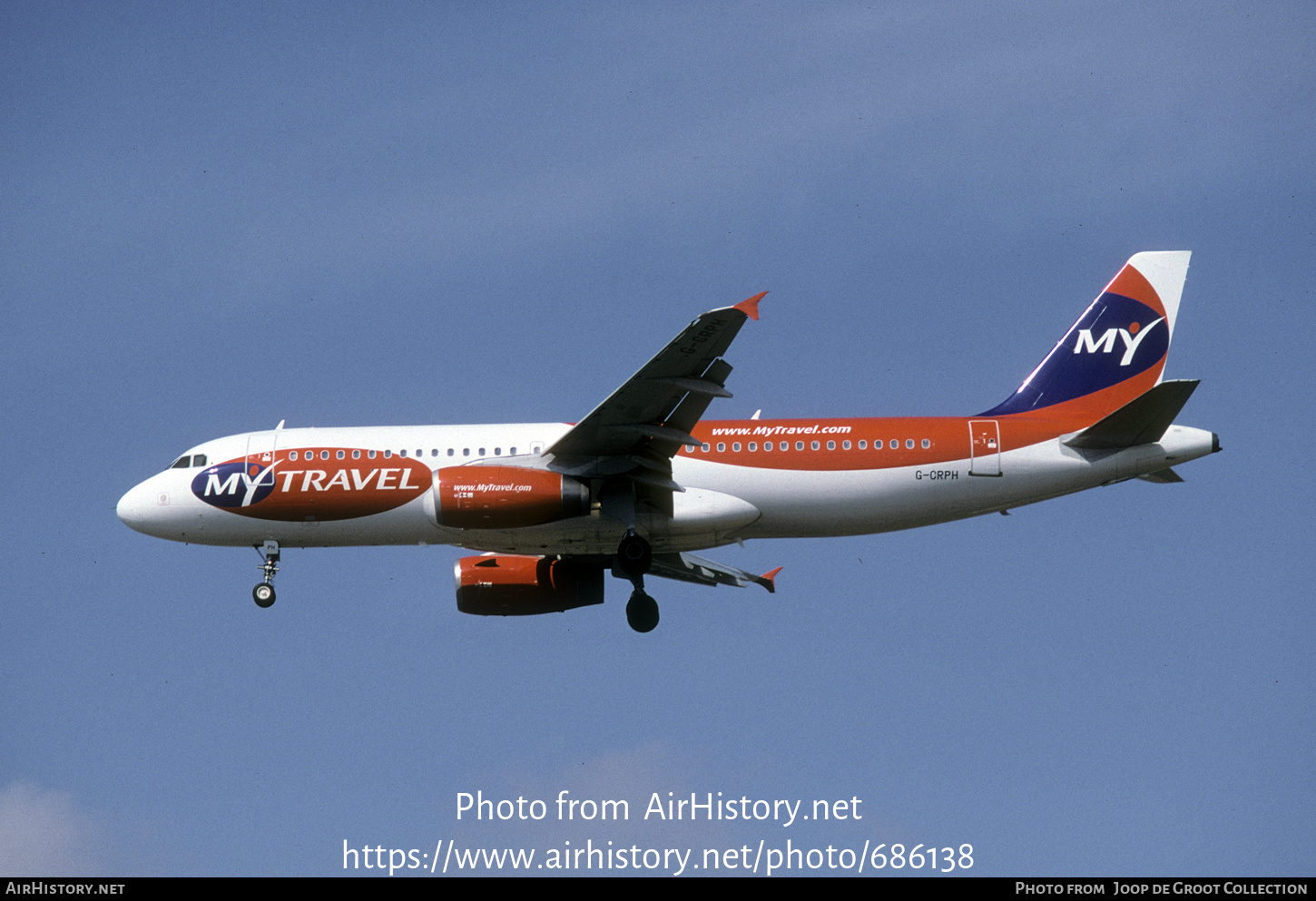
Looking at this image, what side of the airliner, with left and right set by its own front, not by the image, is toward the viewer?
left
